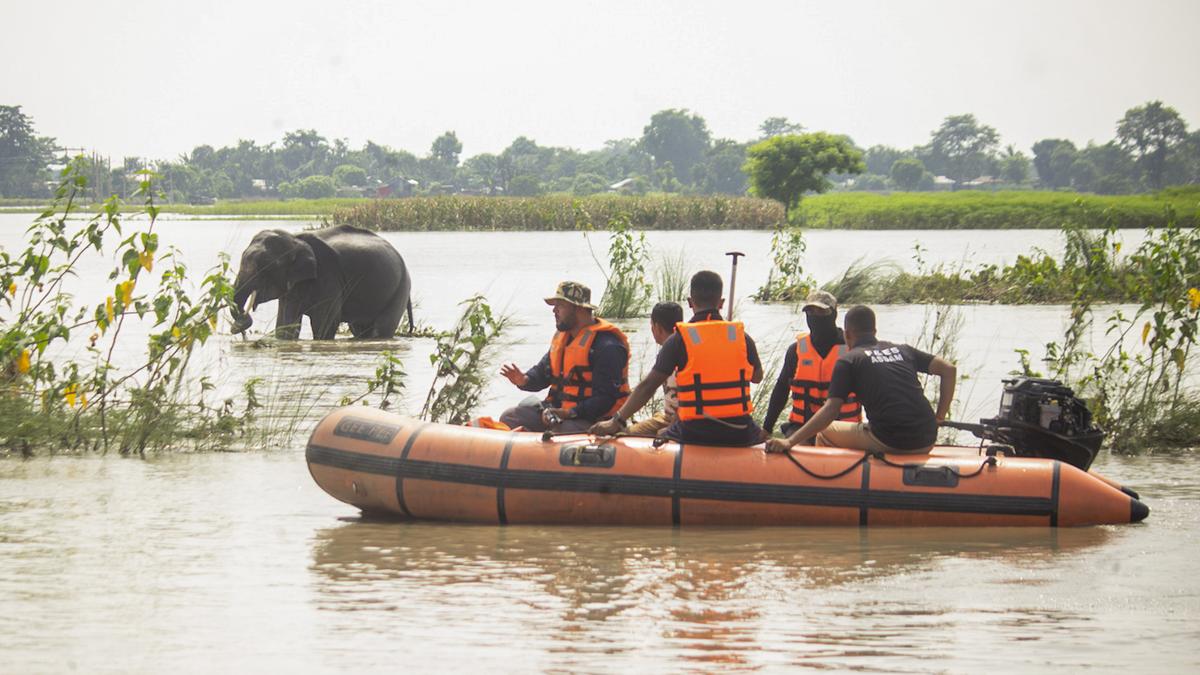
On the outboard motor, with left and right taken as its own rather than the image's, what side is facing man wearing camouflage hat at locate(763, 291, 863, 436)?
front

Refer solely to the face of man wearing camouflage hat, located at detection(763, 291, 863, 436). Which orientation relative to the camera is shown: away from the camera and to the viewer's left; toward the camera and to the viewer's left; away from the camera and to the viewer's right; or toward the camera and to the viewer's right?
toward the camera and to the viewer's left

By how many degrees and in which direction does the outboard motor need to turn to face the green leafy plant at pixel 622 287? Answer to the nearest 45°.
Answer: approximately 45° to its right

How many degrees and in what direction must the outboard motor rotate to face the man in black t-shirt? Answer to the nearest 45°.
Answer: approximately 45° to its left

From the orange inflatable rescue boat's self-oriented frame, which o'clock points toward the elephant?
The elephant is roughly at 2 o'clock from the orange inflatable rescue boat.

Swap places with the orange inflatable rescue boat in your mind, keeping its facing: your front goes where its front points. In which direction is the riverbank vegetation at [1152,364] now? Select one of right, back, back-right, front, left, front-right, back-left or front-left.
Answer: back-right

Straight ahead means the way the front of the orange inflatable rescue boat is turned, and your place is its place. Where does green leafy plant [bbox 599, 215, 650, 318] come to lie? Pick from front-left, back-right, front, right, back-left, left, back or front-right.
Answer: right

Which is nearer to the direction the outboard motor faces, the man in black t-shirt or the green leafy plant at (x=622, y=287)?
the man in black t-shirt

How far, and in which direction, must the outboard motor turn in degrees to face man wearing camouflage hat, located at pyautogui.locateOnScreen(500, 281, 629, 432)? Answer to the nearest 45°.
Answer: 0° — it already faces them

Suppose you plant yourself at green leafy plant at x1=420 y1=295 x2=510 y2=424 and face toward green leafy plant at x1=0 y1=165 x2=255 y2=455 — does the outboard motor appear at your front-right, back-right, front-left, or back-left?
back-left

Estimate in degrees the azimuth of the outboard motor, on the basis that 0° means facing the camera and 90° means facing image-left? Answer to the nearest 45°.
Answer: approximately 90°

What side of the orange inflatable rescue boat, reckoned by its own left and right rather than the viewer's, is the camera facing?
left

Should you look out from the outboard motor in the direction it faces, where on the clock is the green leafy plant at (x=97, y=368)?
The green leafy plant is roughly at 12 o'clock from the outboard motor.

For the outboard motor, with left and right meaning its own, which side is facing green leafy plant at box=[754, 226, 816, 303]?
right
